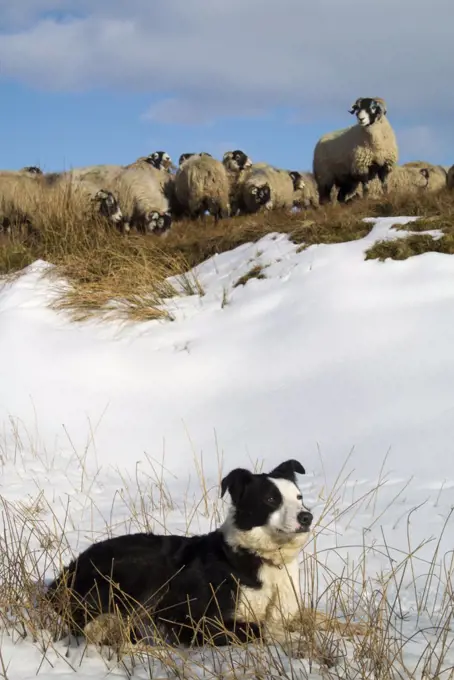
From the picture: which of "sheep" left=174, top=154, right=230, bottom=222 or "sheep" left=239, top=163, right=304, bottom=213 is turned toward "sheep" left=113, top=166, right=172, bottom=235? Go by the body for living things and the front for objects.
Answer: "sheep" left=239, top=163, right=304, bottom=213

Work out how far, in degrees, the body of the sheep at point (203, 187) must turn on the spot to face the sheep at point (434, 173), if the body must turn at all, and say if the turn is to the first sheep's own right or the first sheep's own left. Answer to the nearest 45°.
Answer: approximately 45° to the first sheep's own right

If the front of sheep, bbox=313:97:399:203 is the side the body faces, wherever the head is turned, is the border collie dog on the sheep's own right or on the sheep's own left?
on the sheep's own right

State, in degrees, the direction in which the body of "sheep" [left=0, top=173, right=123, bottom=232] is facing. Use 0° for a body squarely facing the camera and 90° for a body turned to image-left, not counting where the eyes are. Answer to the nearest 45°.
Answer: approximately 270°

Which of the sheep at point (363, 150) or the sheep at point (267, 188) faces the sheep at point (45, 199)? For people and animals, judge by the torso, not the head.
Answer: the sheep at point (267, 188)

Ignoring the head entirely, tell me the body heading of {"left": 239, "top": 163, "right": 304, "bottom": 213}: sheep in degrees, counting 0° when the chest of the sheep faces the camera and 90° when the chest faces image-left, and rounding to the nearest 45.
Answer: approximately 45°

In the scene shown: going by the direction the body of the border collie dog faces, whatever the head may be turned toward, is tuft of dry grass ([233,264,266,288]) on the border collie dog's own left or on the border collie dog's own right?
on the border collie dog's own left

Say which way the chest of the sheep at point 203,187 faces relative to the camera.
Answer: away from the camera

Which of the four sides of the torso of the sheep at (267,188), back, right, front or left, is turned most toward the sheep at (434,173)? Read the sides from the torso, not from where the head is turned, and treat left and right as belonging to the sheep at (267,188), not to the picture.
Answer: back
